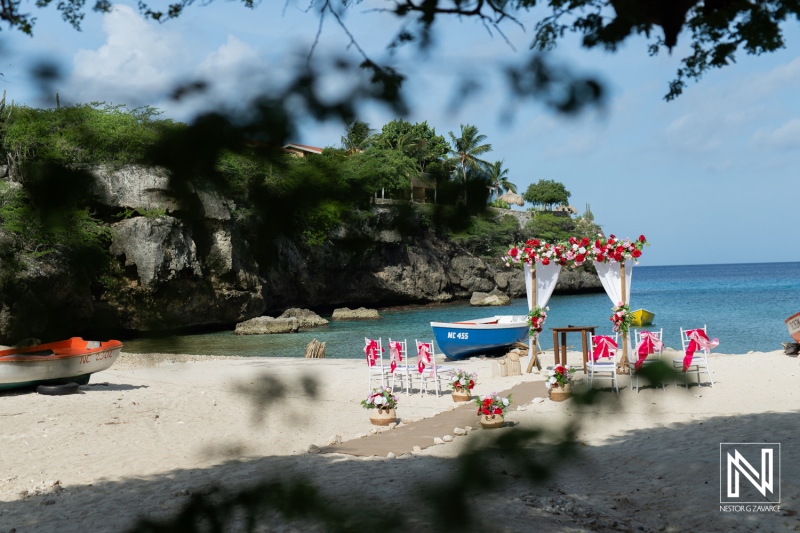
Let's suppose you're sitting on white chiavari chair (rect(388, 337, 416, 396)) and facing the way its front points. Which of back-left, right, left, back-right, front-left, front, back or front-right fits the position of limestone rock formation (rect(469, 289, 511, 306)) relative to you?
front-left

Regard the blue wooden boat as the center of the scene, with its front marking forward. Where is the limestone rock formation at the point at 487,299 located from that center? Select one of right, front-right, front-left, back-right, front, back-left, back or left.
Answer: back-right

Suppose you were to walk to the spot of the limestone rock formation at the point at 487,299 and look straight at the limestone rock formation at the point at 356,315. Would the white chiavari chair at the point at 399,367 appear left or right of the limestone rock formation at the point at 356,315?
left

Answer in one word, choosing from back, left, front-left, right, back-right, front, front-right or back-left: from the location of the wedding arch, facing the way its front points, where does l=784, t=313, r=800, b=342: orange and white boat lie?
back-left

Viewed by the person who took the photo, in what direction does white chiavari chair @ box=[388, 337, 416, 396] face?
facing away from the viewer and to the right of the viewer

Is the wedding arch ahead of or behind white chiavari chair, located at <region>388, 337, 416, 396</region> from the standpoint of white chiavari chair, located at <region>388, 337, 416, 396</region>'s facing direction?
ahead

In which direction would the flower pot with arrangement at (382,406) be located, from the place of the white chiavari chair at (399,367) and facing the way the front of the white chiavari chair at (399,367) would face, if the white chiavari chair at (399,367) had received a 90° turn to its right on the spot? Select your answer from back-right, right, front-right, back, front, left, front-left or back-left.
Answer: front-right

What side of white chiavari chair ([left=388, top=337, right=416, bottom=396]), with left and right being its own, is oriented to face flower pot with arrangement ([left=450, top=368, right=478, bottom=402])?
right

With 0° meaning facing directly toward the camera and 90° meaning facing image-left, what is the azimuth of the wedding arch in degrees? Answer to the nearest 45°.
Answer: approximately 0°

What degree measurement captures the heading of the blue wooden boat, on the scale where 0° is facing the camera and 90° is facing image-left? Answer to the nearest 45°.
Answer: approximately 45°

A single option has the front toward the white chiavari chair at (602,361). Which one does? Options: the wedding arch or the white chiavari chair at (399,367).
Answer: the wedding arch

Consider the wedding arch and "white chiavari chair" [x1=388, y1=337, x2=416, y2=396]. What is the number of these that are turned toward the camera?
1

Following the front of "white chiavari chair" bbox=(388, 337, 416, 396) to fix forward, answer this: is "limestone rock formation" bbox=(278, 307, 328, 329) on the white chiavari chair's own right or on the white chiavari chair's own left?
on the white chiavari chair's own left

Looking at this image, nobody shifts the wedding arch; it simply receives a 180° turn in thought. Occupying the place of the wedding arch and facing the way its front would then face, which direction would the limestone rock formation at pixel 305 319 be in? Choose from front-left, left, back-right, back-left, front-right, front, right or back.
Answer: front-left
